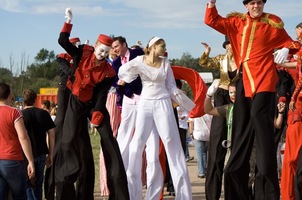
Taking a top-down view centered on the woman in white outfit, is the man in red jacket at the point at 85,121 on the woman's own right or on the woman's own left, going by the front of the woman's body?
on the woman's own right

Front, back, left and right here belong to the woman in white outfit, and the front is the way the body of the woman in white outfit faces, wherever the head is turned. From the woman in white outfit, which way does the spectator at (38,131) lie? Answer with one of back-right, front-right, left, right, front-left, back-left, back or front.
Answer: right

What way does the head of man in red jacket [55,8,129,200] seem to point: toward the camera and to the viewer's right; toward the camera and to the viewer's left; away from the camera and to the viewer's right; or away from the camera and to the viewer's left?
toward the camera and to the viewer's right

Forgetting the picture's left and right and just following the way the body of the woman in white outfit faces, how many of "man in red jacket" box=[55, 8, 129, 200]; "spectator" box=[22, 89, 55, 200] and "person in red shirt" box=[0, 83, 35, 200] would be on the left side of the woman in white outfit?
0

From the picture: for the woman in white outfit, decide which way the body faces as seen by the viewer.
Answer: toward the camera

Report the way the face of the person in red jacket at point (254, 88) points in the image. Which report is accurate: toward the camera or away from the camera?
toward the camera

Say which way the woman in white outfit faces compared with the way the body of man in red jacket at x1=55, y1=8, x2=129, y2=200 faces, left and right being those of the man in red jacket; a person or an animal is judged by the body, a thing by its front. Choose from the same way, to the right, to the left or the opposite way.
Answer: the same way
